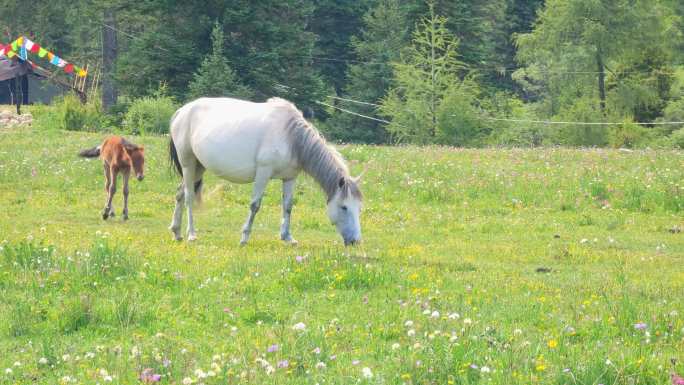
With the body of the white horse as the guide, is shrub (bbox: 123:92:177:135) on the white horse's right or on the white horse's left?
on the white horse's left

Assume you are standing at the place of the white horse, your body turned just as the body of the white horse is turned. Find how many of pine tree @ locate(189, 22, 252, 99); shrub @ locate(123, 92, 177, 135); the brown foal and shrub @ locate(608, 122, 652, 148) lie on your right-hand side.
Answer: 0

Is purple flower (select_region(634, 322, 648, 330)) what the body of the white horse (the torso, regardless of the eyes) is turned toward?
no

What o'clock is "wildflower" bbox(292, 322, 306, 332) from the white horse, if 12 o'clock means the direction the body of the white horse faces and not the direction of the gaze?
The wildflower is roughly at 3 o'clock from the white horse.

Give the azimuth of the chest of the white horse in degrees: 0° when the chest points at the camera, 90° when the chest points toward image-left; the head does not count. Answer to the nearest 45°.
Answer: approximately 270°

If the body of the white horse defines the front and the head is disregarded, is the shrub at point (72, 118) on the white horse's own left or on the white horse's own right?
on the white horse's own left

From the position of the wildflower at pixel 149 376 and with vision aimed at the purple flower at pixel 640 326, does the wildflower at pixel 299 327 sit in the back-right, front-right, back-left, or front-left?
front-left

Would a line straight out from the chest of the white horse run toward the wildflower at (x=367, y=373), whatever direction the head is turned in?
no
